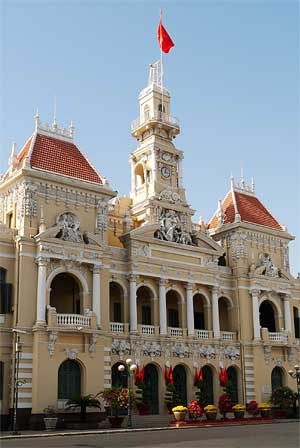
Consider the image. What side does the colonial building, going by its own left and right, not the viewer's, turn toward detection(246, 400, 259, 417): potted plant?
front

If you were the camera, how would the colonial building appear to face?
facing the viewer and to the right of the viewer

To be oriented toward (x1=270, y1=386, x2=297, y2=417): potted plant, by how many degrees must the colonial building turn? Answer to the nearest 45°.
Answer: approximately 90° to its left
